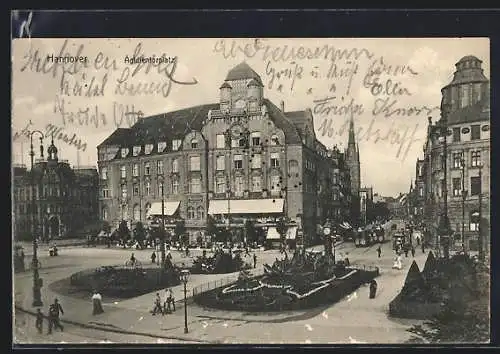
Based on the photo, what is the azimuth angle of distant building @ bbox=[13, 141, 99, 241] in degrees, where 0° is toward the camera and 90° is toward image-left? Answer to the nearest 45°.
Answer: approximately 0°

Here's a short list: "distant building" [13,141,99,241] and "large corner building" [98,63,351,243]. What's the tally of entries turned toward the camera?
2

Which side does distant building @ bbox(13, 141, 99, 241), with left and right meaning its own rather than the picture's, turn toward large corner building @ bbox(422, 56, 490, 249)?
left

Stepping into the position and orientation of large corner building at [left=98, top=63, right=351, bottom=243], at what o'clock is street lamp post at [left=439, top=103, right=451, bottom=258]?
The street lamp post is roughly at 11 o'clock from the large corner building.

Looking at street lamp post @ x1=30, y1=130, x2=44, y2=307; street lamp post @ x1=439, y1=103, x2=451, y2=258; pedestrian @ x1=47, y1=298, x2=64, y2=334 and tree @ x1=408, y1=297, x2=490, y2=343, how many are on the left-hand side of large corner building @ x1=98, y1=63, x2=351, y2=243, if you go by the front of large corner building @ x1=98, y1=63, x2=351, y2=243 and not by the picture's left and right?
2
